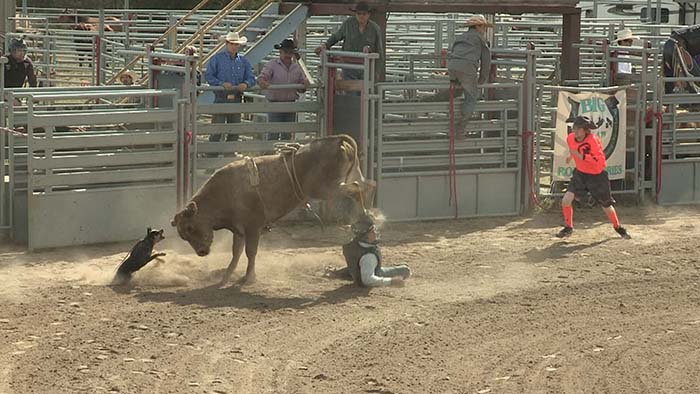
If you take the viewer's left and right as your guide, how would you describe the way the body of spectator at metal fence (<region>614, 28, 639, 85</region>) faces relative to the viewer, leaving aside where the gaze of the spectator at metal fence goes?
facing the viewer

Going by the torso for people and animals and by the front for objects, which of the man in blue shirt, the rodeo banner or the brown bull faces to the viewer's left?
the brown bull

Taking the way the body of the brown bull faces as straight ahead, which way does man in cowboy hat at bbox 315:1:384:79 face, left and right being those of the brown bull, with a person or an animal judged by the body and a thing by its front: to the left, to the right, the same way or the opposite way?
to the left

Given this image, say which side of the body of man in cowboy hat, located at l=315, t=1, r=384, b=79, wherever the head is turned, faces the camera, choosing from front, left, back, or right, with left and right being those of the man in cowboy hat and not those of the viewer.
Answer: front

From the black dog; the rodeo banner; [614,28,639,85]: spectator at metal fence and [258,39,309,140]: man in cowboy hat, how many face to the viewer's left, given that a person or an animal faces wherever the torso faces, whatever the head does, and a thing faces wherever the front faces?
0

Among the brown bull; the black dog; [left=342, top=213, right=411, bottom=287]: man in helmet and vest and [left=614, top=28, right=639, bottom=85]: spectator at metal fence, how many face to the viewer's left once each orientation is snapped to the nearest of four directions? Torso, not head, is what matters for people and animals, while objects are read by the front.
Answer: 1

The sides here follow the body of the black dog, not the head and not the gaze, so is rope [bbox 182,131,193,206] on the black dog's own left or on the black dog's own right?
on the black dog's own left

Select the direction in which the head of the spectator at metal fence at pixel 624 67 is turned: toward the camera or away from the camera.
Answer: toward the camera

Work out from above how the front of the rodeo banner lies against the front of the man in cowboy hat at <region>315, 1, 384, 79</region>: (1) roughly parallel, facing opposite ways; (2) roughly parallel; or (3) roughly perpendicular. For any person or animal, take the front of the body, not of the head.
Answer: roughly parallel

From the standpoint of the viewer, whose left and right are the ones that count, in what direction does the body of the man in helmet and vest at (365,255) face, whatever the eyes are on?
facing to the right of the viewer

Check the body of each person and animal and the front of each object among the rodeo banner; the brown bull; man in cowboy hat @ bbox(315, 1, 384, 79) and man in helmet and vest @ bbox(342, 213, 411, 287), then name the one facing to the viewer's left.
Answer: the brown bull

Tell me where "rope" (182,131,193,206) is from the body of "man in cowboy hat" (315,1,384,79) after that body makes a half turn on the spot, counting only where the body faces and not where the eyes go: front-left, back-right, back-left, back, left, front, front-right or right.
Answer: back-left

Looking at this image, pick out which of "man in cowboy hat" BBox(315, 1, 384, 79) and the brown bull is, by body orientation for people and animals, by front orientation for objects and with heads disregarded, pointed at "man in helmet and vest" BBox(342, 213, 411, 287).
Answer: "man in cowboy hat" BBox(315, 1, 384, 79)

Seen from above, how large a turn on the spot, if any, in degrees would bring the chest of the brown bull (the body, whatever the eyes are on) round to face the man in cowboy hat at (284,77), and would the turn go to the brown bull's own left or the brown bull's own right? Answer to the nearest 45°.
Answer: approximately 90° to the brown bull's own right

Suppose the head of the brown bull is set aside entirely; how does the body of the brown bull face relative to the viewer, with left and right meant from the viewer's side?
facing to the left of the viewer
